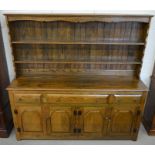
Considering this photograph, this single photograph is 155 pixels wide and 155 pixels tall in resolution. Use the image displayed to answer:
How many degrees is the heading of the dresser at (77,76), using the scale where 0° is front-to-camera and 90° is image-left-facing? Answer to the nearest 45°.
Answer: approximately 0°

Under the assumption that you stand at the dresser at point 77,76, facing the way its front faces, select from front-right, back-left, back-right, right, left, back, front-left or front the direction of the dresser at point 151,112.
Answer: left

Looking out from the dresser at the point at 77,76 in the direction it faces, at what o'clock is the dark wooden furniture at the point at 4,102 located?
the dark wooden furniture at the point at 4,102 is roughly at 3 o'clock from the dresser at the point at 77,76.
